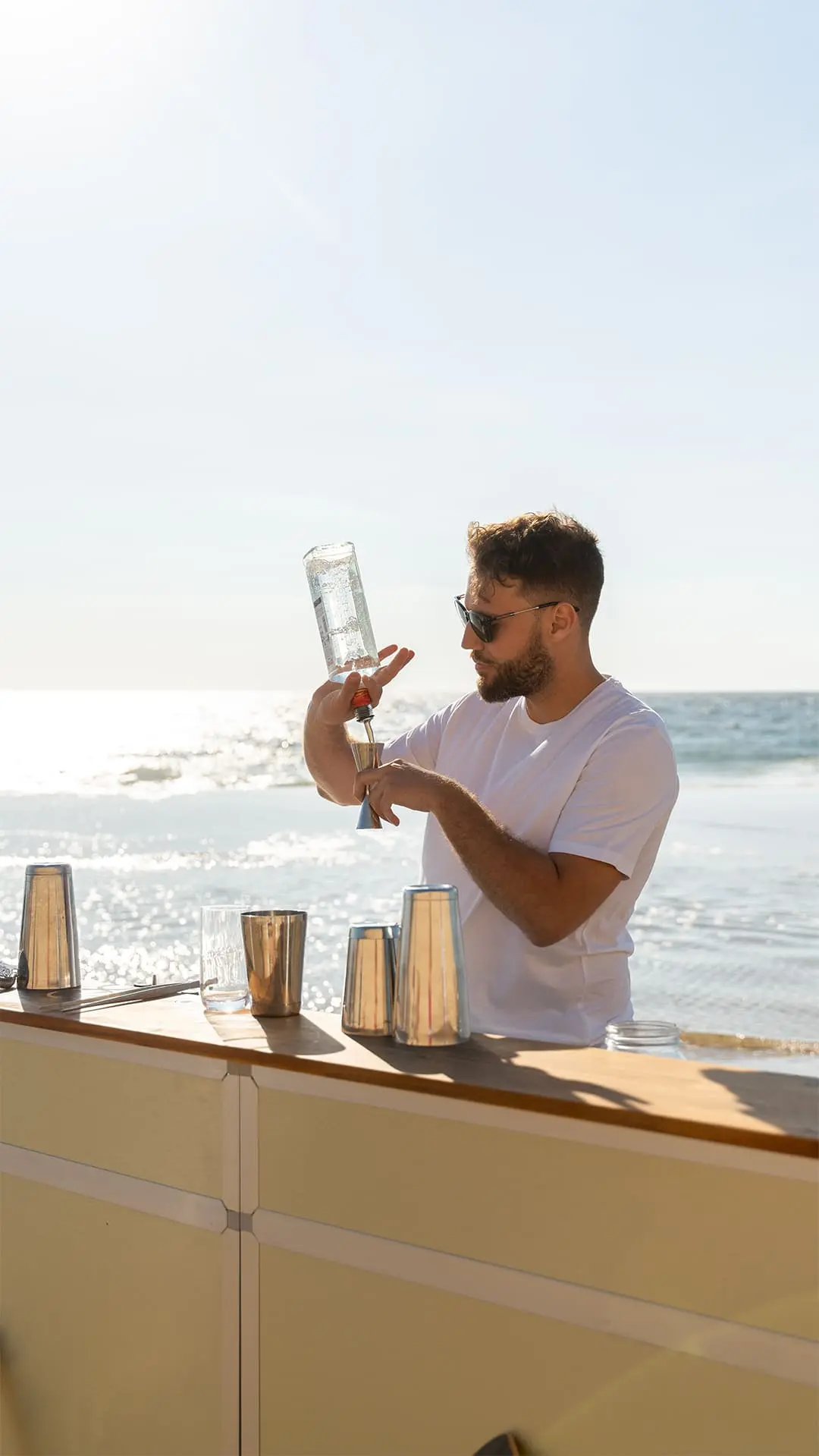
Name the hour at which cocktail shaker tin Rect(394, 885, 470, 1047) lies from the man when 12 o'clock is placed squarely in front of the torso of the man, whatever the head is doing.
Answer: The cocktail shaker tin is roughly at 11 o'clock from the man.

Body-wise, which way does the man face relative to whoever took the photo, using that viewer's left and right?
facing the viewer and to the left of the viewer

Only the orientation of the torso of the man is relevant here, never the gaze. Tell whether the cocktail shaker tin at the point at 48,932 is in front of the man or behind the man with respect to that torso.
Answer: in front

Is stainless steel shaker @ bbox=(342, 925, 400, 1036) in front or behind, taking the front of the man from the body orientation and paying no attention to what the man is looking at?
in front

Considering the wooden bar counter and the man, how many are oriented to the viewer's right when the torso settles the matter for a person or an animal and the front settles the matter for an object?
0

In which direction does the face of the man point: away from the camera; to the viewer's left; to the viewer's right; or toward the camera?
to the viewer's left

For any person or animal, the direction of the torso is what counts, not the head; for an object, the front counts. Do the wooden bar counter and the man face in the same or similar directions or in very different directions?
same or similar directions

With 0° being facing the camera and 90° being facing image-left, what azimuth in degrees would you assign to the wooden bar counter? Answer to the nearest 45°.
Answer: approximately 45°

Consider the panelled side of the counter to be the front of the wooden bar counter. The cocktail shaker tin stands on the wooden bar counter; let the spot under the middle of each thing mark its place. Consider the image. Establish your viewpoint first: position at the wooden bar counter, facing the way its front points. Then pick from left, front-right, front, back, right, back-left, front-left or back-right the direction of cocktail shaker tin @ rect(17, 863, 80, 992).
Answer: right
